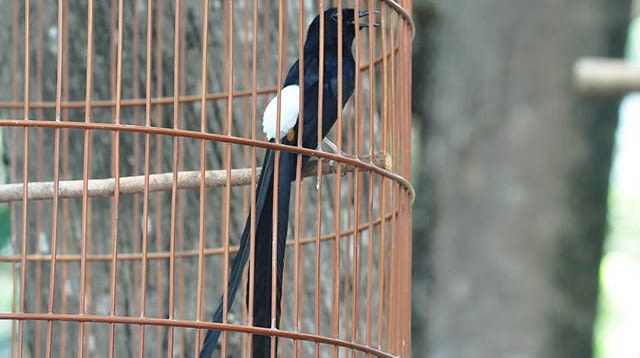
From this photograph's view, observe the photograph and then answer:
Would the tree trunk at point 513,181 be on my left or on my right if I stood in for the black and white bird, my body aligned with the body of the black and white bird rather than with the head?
on my left

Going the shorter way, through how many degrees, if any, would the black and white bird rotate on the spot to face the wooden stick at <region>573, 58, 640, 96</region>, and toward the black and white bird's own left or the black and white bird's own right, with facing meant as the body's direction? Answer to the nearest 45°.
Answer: approximately 45° to the black and white bird's own left

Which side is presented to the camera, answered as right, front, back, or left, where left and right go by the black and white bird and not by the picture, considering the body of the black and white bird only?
right
